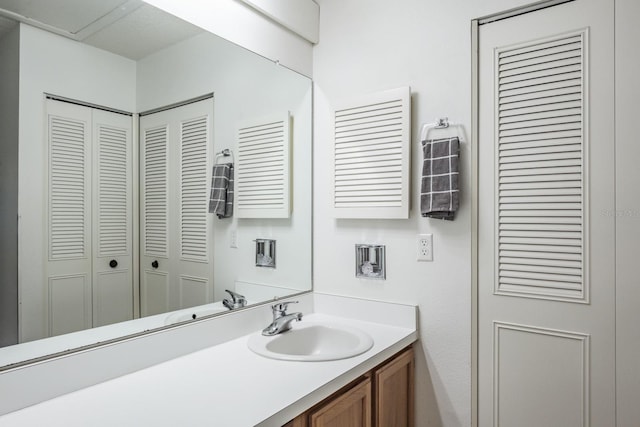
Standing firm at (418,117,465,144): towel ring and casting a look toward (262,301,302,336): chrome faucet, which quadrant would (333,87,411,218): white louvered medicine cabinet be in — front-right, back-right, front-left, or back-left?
front-right

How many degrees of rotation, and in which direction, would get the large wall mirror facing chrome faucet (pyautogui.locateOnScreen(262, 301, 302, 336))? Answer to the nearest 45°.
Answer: approximately 45° to its left

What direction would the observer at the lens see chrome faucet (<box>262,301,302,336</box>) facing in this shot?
facing the viewer and to the right of the viewer

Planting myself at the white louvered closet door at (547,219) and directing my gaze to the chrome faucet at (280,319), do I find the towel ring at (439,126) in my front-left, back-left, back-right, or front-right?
front-right

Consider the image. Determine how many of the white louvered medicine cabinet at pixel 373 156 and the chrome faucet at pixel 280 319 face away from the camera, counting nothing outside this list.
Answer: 0

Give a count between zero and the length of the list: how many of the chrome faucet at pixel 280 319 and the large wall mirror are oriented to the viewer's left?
0

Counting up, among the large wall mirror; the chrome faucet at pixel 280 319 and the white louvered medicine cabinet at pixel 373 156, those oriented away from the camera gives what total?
0

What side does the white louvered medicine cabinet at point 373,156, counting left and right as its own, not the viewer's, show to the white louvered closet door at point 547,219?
left

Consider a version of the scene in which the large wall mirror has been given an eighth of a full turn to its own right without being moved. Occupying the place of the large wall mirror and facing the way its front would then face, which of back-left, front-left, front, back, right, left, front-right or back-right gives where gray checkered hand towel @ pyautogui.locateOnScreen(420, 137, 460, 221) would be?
left

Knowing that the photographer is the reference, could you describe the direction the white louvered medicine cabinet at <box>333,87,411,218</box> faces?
facing the viewer and to the left of the viewer

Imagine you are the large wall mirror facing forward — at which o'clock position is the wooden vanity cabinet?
The wooden vanity cabinet is roughly at 11 o'clock from the large wall mirror.

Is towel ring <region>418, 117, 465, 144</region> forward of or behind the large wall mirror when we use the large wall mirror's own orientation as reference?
forward
